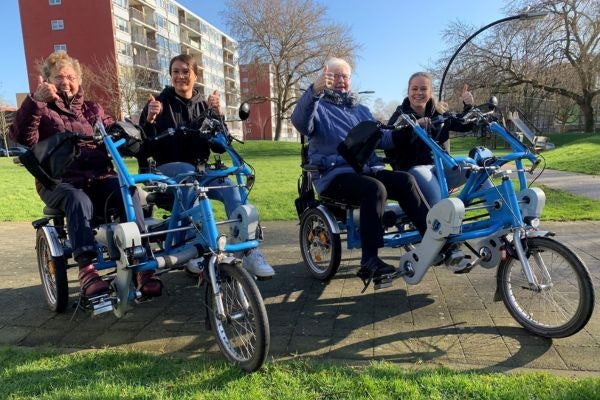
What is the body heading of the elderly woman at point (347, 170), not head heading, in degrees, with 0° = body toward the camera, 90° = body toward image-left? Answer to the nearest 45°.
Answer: approximately 315°

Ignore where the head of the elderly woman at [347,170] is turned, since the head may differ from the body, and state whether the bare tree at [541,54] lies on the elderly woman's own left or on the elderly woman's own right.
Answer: on the elderly woman's own left

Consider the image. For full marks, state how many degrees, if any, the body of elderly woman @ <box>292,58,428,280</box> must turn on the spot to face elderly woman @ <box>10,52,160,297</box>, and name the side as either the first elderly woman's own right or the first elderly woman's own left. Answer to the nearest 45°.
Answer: approximately 135° to the first elderly woman's own right

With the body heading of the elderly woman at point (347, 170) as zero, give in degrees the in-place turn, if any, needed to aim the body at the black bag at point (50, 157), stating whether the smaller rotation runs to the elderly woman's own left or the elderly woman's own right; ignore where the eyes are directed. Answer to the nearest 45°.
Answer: approximately 135° to the elderly woman's own right

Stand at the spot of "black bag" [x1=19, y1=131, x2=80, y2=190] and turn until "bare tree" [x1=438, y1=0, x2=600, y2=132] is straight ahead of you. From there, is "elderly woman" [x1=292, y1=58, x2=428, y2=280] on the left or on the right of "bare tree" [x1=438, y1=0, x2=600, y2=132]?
right

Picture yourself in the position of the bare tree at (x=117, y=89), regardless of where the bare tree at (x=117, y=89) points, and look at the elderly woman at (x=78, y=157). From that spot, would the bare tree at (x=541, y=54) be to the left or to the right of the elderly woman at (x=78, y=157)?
left

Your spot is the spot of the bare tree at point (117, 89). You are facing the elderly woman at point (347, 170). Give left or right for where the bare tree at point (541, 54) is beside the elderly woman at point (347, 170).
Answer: left

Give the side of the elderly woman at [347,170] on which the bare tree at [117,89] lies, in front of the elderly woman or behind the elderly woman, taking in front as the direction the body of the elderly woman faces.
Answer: behind
